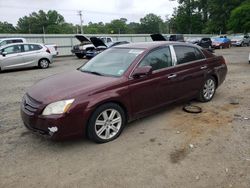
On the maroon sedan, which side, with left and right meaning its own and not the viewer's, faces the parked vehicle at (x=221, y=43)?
back

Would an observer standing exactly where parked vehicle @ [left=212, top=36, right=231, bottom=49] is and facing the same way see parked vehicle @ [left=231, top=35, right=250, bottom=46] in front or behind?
behind

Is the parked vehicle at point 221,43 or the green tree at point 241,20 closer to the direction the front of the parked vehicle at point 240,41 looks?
the parked vehicle

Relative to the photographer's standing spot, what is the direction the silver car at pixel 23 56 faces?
facing to the left of the viewer

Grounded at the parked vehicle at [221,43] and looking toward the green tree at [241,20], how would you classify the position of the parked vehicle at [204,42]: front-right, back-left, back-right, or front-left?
back-left

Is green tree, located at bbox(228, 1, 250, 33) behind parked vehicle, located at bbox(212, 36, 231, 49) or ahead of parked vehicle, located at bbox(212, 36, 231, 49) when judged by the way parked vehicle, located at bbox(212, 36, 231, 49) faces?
behind

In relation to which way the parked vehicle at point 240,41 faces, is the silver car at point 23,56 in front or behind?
in front

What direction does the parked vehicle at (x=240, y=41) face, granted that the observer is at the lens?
facing the viewer and to the left of the viewer
